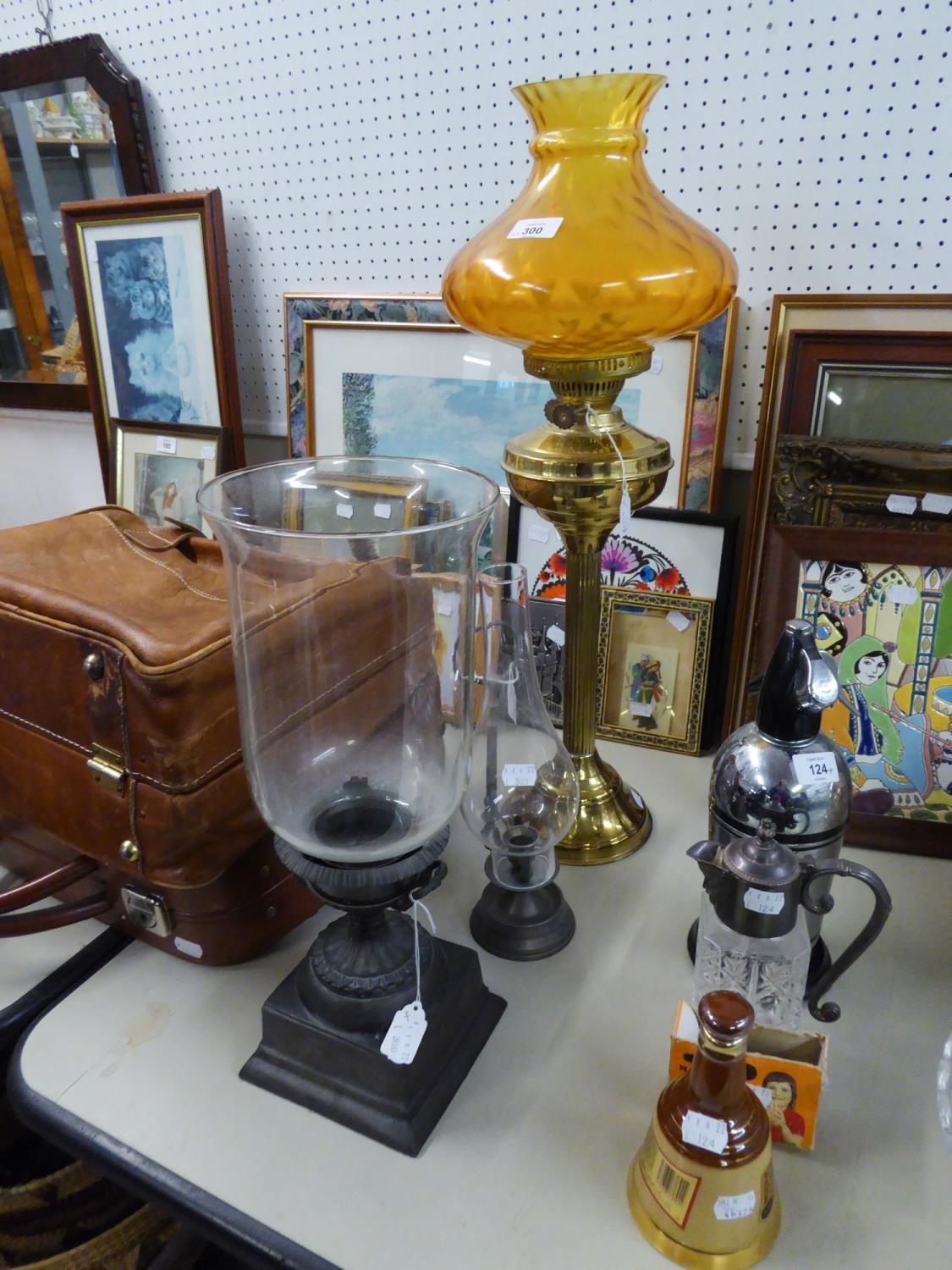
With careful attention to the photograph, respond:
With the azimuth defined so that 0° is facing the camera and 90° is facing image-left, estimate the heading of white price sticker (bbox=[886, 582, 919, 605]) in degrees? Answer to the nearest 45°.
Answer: approximately 0°

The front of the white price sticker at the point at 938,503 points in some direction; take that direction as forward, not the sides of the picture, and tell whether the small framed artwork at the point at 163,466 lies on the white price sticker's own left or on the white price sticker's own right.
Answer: on the white price sticker's own right

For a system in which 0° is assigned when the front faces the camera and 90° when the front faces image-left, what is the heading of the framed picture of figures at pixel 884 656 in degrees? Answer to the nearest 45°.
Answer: approximately 0°

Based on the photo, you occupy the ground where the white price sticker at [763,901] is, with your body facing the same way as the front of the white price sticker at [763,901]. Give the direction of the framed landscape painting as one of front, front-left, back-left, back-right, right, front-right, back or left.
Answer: back-right

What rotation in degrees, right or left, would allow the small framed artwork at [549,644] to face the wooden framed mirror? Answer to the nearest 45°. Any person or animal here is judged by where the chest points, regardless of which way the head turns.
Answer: approximately 135° to its right

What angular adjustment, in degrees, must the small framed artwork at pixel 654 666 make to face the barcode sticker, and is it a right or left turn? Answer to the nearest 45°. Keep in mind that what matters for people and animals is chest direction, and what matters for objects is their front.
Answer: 0° — it already faces it

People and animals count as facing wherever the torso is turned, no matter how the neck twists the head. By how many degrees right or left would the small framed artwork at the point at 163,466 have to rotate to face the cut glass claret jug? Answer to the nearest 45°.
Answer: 0° — it already faces it
